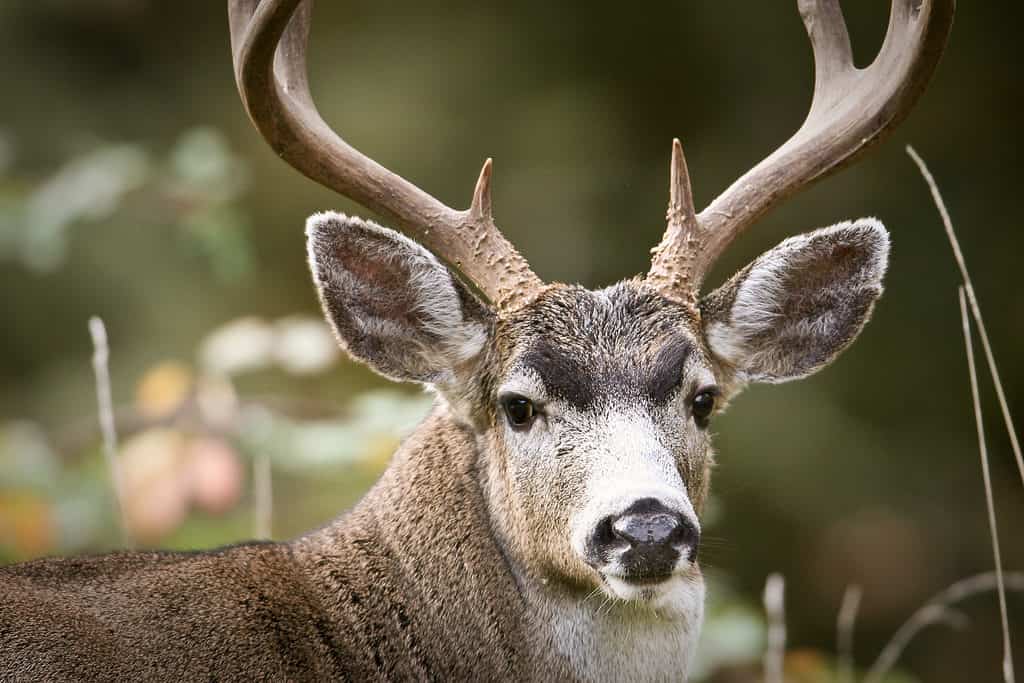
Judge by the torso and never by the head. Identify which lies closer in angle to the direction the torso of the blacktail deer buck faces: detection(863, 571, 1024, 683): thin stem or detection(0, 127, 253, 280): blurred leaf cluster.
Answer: the thin stem

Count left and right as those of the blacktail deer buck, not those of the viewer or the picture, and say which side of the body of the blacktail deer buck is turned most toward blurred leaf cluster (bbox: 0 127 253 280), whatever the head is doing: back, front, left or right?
left

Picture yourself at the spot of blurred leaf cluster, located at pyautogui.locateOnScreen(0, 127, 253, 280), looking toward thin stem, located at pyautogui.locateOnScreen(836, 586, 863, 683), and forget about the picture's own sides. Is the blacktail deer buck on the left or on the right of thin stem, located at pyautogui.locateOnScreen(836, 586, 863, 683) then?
right
